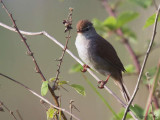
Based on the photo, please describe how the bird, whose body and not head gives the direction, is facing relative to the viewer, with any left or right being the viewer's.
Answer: facing the viewer and to the left of the viewer

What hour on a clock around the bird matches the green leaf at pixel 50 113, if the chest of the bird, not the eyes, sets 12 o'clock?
The green leaf is roughly at 1 o'clock from the bird.

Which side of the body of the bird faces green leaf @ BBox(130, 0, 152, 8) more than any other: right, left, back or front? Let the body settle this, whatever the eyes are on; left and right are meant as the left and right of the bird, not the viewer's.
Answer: back
